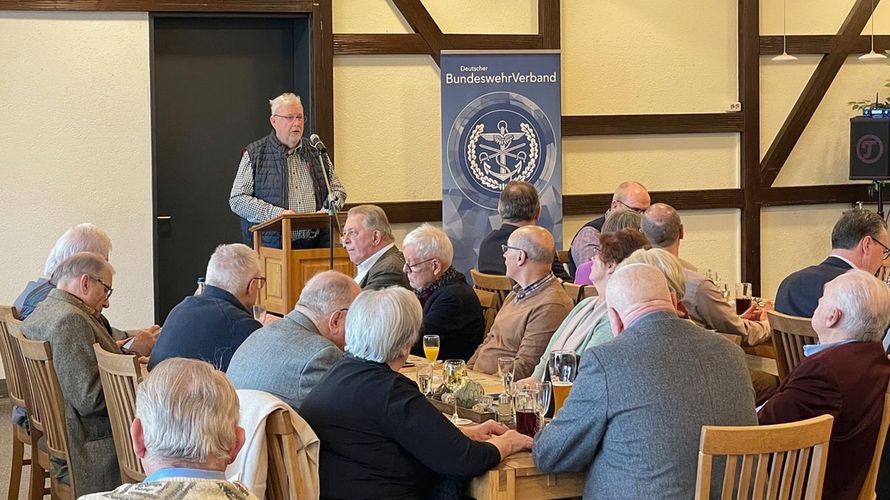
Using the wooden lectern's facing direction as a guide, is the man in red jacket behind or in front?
in front

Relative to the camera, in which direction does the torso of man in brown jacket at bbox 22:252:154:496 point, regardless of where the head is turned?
to the viewer's right

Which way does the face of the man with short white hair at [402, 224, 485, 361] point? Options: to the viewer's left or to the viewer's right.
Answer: to the viewer's left

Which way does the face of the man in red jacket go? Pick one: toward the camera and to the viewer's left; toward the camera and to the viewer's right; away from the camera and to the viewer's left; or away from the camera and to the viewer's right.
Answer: away from the camera and to the viewer's left

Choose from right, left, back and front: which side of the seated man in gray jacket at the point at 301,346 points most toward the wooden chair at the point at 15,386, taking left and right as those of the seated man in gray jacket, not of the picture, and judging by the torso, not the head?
left

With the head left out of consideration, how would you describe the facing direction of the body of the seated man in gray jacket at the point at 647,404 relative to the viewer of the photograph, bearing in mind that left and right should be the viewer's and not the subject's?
facing away from the viewer and to the left of the viewer

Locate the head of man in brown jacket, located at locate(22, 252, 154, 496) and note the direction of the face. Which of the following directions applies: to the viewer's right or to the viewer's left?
to the viewer's right

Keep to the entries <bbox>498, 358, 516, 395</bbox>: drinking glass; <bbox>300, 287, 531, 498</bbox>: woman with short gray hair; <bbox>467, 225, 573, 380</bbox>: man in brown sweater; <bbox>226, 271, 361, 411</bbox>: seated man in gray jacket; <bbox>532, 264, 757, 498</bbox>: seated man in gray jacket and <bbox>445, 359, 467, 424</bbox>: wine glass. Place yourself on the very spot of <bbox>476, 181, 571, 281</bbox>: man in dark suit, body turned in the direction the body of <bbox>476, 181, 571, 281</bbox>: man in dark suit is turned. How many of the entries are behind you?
6

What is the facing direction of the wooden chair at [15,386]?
to the viewer's right

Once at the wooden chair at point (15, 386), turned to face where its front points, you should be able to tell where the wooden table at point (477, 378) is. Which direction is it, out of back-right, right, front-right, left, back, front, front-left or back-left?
front-right

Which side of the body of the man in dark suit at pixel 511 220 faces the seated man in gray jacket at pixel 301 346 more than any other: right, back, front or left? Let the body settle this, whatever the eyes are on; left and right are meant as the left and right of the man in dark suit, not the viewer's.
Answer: back

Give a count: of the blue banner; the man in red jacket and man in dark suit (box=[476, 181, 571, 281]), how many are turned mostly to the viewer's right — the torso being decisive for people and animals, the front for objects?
0
